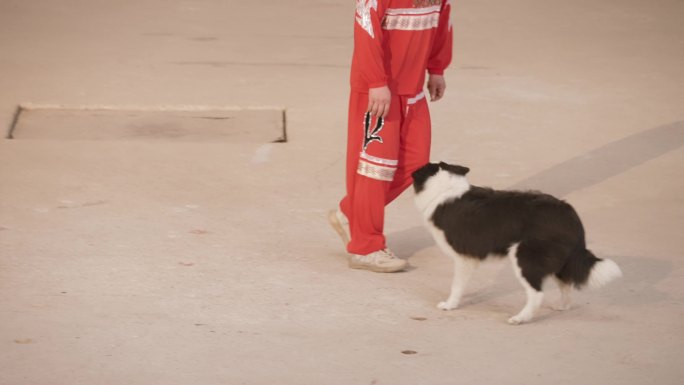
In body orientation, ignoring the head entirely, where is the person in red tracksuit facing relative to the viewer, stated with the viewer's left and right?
facing the viewer and to the right of the viewer

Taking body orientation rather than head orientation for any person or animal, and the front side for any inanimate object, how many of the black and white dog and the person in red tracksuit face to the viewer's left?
1

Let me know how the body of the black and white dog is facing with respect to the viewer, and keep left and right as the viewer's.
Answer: facing to the left of the viewer

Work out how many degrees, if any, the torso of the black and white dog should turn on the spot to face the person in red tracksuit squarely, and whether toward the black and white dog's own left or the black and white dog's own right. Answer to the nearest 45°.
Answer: approximately 45° to the black and white dog's own right

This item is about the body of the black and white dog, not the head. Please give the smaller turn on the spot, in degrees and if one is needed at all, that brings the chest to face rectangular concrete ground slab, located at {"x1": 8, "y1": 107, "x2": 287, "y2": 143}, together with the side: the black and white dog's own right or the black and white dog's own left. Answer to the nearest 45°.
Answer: approximately 45° to the black and white dog's own right

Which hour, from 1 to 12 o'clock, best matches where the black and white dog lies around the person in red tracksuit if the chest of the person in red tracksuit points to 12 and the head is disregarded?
The black and white dog is roughly at 12 o'clock from the person in red tracksuit.
